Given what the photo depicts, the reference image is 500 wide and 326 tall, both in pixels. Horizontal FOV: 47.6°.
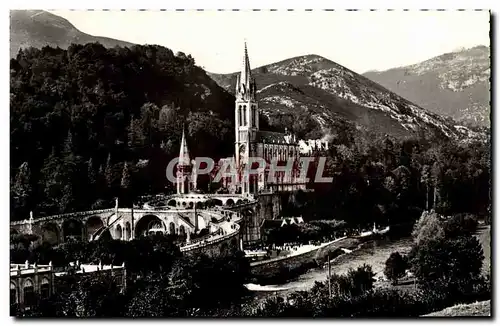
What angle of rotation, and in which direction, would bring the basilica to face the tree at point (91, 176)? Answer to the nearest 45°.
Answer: approximately 45° to its right

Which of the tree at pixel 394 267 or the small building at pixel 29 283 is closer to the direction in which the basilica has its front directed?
the small building

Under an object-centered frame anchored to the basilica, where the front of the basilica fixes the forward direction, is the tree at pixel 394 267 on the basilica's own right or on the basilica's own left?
on the basilica's own left

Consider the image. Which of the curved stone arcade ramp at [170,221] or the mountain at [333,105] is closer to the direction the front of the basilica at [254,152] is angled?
the curved stone arcade ramp

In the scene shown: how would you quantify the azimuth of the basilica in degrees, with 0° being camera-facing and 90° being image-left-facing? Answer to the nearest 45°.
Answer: approximately 45°

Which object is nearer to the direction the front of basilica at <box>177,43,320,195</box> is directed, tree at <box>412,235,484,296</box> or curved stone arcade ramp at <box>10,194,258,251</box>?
the curved stone arcade ramp

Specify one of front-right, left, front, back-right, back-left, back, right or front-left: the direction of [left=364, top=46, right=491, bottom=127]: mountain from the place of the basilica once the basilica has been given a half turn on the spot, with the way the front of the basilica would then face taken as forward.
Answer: front-right
